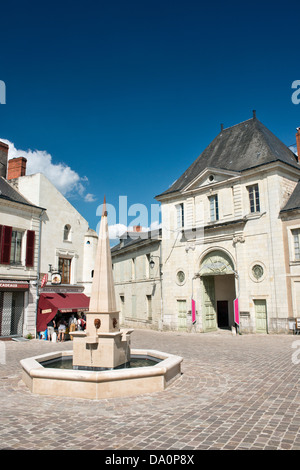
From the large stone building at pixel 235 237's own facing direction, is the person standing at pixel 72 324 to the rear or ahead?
ahead

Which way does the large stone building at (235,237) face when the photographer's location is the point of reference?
facing the viewer and to the left of the viewer

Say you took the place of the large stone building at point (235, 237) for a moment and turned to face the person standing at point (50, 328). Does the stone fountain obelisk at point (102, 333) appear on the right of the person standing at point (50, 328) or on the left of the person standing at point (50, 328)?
left

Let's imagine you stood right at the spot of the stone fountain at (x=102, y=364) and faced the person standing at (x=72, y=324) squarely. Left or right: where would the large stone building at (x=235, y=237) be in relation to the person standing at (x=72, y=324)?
right

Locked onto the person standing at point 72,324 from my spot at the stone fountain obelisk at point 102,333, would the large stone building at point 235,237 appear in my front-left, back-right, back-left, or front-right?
front-right

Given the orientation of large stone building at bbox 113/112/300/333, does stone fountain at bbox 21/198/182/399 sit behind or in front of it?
in front

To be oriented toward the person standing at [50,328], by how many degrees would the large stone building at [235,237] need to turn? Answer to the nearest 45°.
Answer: approximately 45° to its right
